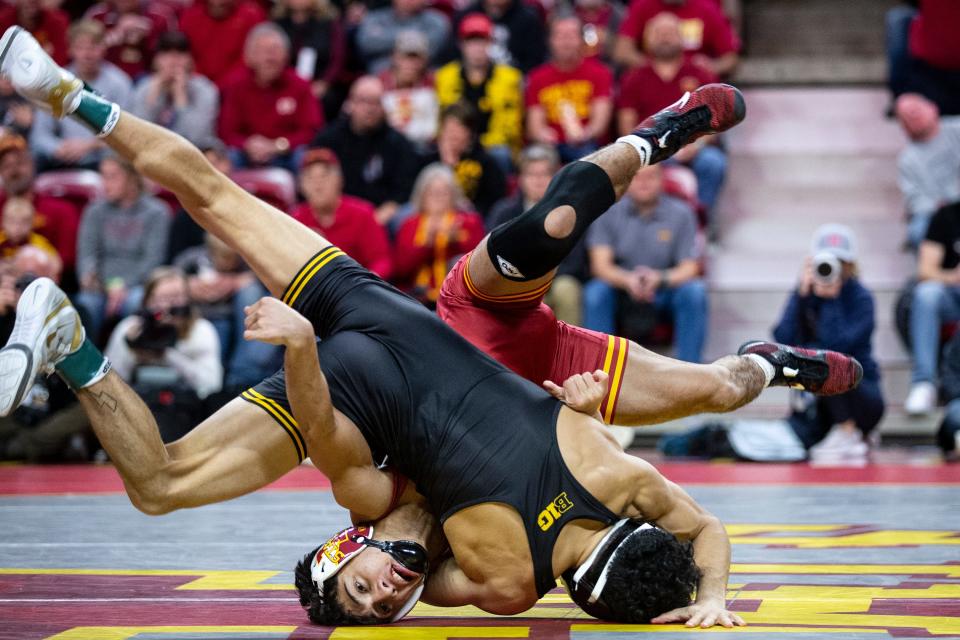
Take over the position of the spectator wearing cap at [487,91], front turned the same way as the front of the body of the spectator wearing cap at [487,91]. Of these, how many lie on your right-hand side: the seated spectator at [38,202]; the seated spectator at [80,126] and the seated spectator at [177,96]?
3
